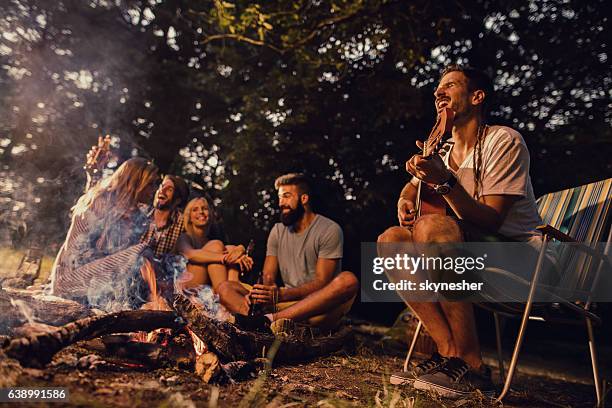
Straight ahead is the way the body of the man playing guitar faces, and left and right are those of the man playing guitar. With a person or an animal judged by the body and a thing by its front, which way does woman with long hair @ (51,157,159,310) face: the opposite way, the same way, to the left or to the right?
the opposite way

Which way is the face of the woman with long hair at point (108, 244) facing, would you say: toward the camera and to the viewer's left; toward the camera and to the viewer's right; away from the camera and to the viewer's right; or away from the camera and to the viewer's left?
away from the camera and to the viewer's right

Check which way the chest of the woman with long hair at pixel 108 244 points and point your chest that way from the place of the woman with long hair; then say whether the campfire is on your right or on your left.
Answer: on your right

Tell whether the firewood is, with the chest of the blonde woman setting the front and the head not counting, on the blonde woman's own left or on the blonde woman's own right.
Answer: on the blonde woman's own right

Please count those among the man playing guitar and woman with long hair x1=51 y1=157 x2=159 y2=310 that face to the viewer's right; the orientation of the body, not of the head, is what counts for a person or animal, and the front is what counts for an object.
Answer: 1

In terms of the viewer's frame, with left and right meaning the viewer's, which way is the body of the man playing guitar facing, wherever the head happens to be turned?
facing the viewer and to the left of the viewer

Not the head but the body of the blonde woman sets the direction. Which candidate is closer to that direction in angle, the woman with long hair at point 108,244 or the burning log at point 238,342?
the burning log

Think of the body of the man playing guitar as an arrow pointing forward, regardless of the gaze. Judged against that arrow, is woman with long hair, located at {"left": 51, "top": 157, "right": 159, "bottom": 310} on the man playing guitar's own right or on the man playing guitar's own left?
on the man playing guitar's own right

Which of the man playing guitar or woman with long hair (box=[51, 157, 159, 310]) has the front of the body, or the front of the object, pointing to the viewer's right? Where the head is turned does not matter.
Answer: the woman with long hair

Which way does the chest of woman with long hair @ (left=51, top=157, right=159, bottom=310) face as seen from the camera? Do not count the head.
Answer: to the viewer's right

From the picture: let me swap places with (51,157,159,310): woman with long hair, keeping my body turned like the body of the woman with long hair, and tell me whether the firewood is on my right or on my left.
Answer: on my right

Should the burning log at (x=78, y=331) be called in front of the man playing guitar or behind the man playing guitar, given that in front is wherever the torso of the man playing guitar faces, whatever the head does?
in front

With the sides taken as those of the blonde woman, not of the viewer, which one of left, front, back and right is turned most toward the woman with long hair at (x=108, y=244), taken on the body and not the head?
right

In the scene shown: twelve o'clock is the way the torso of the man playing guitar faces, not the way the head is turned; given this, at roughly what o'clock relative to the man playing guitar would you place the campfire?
The campfire is roughly at 1 o'clock from the man playing guitar.
